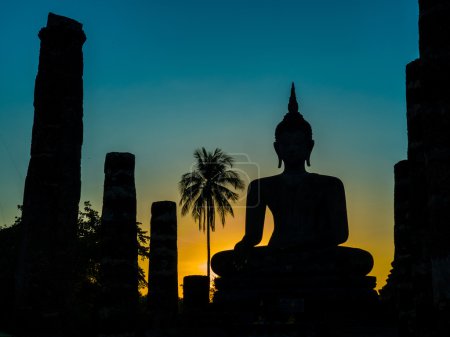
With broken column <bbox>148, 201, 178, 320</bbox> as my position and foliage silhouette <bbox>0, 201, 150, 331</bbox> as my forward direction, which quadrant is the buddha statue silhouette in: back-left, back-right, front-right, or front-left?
back-right

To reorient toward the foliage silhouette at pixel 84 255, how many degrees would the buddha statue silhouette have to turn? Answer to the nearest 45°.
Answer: approximately 135° to its right

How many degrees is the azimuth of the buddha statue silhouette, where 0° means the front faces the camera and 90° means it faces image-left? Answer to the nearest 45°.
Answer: approximately 0°

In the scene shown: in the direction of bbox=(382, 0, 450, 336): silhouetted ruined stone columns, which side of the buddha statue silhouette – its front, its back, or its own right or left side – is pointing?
front

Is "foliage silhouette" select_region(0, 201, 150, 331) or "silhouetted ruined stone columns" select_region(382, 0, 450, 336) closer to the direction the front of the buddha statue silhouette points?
the silhouetted ruined stone columns

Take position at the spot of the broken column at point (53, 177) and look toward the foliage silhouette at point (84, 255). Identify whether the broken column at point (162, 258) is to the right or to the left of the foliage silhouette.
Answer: right

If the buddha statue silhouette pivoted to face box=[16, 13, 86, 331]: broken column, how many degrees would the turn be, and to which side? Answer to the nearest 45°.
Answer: approximately 90° to its right

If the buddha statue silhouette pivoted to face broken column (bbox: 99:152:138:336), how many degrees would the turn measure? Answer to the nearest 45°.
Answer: approximately 45° to its right

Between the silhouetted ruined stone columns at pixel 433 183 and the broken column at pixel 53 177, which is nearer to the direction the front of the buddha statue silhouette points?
the silhouetted ruined stone columns
